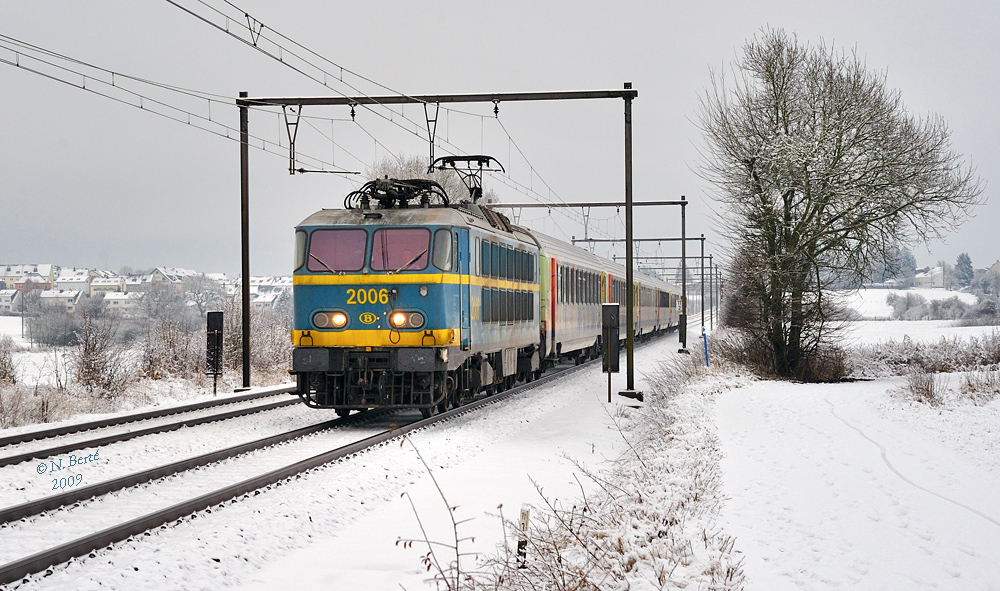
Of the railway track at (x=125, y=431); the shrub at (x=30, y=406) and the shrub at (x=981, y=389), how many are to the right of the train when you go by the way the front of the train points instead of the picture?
2

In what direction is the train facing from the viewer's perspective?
toward the camera

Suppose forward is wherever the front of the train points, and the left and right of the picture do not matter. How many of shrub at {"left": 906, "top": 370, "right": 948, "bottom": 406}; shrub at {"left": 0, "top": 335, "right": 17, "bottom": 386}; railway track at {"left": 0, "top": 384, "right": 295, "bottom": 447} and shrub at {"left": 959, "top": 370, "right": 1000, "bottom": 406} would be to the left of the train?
2

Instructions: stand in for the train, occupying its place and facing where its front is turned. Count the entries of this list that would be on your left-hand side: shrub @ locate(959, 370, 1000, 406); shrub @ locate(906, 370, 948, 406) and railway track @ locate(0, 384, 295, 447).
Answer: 2

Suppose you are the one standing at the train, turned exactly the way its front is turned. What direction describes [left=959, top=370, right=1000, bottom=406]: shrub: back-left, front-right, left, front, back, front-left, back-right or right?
left

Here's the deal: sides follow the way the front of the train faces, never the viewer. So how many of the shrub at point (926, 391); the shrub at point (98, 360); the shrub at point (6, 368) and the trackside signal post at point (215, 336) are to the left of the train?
1

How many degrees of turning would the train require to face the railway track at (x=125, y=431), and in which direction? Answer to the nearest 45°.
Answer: approximately 90° to its right

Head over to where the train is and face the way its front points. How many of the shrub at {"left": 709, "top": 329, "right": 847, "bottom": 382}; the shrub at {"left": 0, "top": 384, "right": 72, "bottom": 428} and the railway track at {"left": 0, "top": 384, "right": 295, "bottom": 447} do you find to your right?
2

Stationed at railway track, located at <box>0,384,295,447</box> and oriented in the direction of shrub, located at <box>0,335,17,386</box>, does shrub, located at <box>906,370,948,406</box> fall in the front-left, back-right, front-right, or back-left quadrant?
back-right
